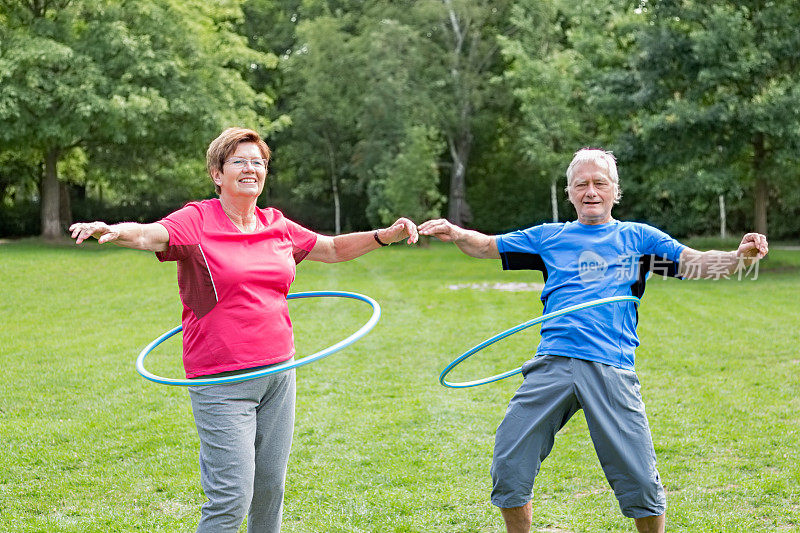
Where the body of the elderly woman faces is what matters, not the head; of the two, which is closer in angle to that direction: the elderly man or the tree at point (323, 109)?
the elderly man

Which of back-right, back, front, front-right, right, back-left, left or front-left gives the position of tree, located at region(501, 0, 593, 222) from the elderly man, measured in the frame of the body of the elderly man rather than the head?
back

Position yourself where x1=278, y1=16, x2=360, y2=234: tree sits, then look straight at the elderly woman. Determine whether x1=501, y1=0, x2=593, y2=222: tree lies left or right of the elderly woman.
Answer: left

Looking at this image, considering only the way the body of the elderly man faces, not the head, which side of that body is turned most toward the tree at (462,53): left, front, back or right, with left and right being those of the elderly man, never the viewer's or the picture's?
back

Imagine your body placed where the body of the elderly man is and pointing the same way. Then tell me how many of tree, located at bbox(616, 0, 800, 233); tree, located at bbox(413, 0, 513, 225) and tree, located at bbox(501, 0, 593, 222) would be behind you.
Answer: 3

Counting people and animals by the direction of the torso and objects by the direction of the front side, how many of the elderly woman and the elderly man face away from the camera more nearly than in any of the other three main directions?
0

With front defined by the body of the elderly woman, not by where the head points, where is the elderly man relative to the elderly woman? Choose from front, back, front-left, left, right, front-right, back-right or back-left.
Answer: front-left

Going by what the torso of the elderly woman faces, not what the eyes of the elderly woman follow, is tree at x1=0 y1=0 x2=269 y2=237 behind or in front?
behind

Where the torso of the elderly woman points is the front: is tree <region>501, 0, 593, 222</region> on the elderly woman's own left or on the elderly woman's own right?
on the elderly woman's own left

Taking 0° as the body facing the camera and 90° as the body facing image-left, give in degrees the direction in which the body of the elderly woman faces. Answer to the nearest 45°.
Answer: approximately 315°
